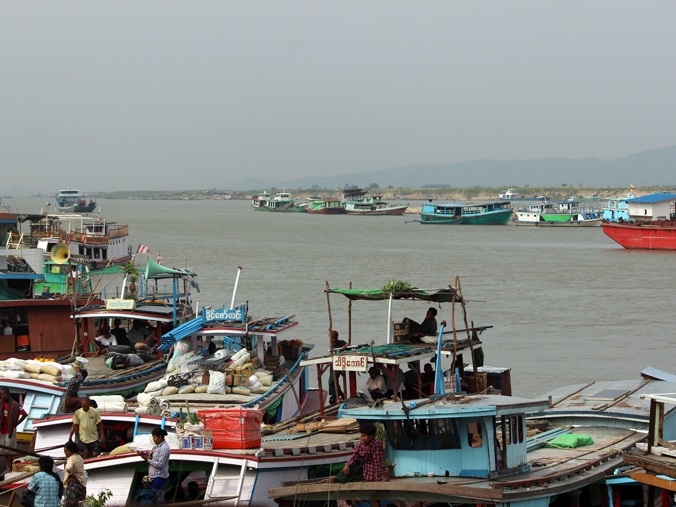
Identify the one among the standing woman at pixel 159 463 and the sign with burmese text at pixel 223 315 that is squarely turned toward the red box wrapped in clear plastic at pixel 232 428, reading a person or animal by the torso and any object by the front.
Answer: the sign with burmese text

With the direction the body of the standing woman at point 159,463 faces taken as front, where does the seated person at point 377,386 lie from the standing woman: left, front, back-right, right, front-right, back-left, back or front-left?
back-right

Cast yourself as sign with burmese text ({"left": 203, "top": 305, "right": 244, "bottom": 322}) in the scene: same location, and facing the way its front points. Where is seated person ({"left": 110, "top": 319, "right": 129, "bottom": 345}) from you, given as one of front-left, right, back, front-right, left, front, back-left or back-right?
back-right

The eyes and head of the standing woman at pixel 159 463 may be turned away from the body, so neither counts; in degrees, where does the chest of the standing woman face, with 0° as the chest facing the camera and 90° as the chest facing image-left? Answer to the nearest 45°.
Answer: approximately 90°

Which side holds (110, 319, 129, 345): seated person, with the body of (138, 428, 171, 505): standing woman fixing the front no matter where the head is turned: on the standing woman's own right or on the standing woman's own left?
on the standing woman's own right

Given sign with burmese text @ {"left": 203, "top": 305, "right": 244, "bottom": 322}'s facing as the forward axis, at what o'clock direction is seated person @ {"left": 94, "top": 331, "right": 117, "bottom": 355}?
The seated person is roughly at 4 o'clock from the sign with burmese text.

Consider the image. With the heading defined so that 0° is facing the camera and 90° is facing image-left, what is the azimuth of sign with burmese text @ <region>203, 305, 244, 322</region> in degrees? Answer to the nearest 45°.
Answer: approximately 0°

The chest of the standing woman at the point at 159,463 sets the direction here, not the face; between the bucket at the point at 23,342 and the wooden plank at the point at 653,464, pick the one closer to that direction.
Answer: the bucket
